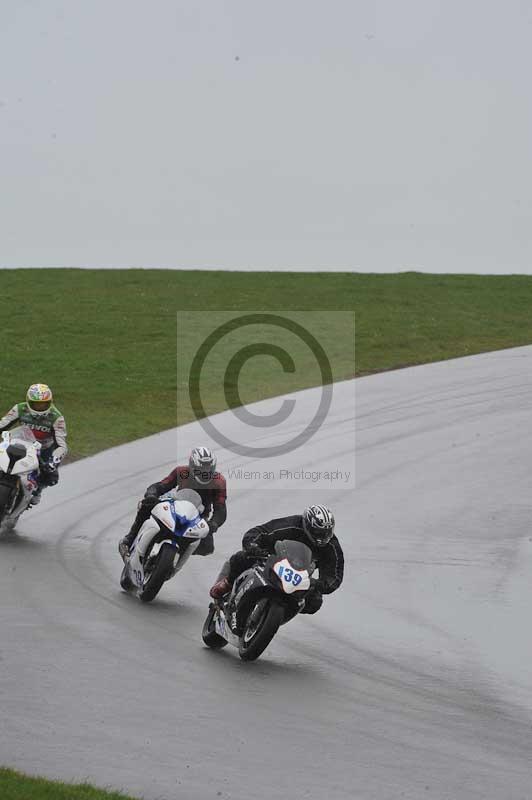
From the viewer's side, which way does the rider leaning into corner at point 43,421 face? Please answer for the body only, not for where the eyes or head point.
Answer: toward the camera

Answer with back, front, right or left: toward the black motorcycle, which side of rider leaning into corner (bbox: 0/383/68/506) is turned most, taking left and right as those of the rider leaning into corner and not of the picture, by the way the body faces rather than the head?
front

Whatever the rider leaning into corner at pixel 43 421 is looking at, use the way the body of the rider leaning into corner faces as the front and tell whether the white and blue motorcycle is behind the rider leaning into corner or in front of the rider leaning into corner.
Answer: in front

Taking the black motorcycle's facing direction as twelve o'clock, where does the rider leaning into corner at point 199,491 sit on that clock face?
The rider leaning into corner is roughly at 7 o'clock from the black motorcycle.

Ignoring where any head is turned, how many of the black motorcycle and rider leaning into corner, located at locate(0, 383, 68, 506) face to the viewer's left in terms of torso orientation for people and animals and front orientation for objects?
0

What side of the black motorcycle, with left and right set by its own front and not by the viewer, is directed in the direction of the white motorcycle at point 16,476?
back

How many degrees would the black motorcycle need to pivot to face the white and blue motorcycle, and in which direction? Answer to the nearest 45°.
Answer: approximately 180°

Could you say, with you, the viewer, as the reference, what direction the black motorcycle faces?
facing the viewer and to the right of the viewer
